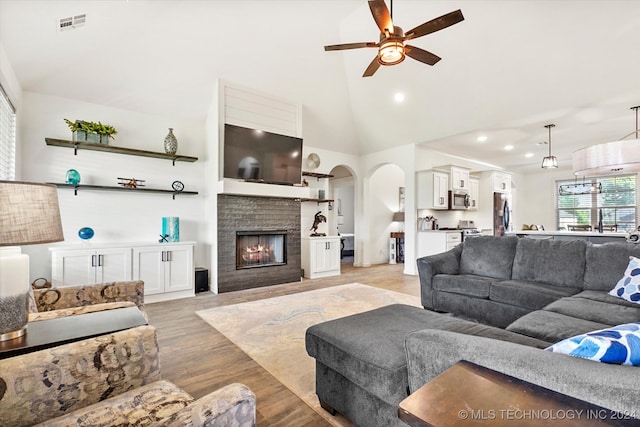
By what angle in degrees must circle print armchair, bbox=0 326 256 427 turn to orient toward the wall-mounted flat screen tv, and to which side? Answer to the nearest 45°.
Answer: approximately 90° to its left

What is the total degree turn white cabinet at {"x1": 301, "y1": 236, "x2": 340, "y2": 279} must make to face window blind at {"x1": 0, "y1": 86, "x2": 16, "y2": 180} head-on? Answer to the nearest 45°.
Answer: approximately 90° to its right

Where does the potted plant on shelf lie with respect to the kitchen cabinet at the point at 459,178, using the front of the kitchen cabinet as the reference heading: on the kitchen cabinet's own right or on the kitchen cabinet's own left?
on the kitchen cabinet's own right

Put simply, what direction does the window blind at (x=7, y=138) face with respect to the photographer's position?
facing to the right of the viewer

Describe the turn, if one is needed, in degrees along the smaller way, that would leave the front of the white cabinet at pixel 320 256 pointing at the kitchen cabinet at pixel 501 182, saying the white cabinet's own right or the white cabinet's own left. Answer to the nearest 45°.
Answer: approximately 90° to the white cabinet's own left

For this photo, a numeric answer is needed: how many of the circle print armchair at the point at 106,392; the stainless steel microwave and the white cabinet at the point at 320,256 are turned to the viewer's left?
0

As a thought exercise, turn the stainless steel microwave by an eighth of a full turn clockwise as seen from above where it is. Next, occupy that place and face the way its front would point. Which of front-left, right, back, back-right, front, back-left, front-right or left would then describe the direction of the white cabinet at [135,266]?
front-right

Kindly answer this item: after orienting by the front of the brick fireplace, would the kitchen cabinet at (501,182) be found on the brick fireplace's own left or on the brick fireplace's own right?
on the brick fireplace's own left

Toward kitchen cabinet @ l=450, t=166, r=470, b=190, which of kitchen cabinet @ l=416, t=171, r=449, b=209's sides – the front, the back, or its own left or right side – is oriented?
left

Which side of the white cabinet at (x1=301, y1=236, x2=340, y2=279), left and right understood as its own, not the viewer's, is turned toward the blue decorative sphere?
right

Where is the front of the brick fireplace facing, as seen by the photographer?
facing the viewer and to the right of the viewer

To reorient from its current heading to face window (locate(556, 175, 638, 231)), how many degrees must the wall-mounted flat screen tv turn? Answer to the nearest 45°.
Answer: approximately 45° to its left

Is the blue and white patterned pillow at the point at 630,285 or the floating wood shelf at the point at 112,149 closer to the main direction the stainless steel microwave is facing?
the blue and white patterned pillow

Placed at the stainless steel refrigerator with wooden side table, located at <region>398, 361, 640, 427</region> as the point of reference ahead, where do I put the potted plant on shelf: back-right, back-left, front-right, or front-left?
front-right
